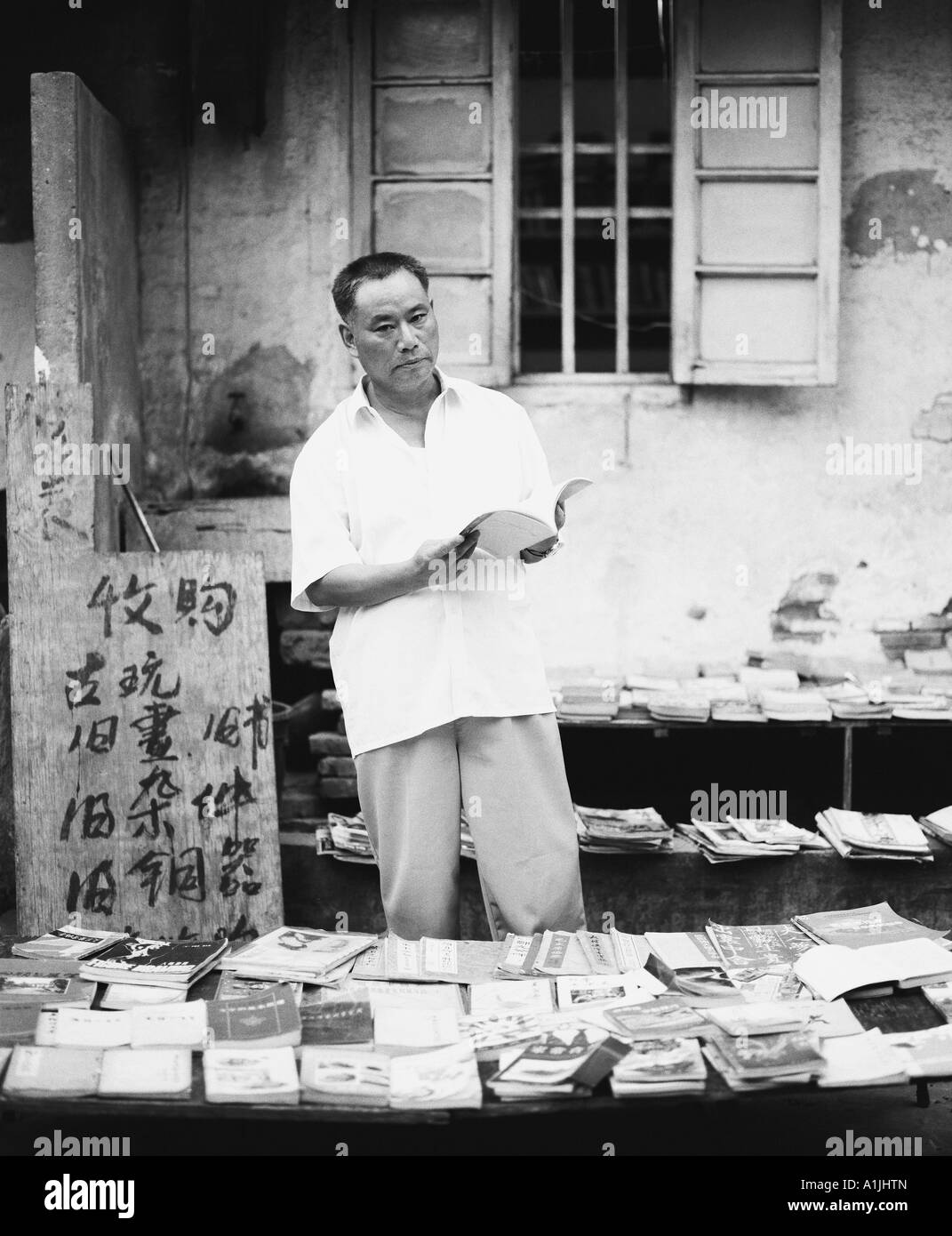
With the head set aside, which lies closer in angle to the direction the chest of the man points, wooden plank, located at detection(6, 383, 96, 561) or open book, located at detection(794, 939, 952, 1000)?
the open book

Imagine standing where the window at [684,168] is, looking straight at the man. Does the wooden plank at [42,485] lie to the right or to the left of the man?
right

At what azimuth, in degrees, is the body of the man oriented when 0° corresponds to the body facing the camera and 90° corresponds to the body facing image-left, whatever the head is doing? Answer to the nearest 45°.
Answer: approximately 0°

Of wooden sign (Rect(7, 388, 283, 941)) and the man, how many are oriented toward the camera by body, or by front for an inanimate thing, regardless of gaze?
2

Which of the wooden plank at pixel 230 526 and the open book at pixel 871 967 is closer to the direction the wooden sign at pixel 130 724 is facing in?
the open book

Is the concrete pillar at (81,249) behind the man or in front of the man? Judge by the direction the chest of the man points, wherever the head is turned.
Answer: behind

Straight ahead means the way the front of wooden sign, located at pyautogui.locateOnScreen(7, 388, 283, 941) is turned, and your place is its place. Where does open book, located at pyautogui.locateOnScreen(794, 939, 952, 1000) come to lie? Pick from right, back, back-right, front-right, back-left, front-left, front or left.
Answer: front-left

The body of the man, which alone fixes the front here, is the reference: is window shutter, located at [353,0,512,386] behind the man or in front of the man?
behind

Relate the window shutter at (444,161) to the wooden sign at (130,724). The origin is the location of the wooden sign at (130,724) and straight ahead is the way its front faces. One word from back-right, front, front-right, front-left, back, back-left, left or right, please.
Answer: back-left

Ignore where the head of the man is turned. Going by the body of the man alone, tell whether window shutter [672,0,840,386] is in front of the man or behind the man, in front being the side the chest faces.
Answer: behind

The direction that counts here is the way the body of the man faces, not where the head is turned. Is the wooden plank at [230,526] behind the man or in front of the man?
behind
